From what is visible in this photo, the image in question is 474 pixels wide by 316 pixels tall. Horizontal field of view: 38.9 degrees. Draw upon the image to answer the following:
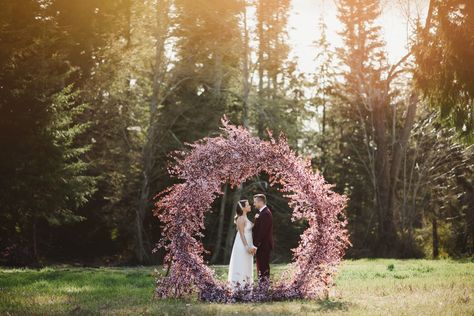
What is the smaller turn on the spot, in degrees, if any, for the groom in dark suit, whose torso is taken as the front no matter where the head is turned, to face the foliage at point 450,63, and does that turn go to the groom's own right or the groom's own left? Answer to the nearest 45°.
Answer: approximately 135° to the groom's own right

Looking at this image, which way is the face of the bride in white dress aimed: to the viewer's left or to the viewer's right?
to the viewer's right

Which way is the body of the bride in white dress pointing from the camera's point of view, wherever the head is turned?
to the viewer's right

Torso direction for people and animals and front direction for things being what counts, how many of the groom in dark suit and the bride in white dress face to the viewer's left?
1

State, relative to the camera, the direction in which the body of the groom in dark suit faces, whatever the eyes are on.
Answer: to the viewer's left

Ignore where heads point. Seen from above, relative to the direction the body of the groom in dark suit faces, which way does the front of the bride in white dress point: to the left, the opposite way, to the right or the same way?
the opposite way

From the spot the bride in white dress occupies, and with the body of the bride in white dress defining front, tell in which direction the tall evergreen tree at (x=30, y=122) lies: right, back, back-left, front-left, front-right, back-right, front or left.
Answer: back-left
